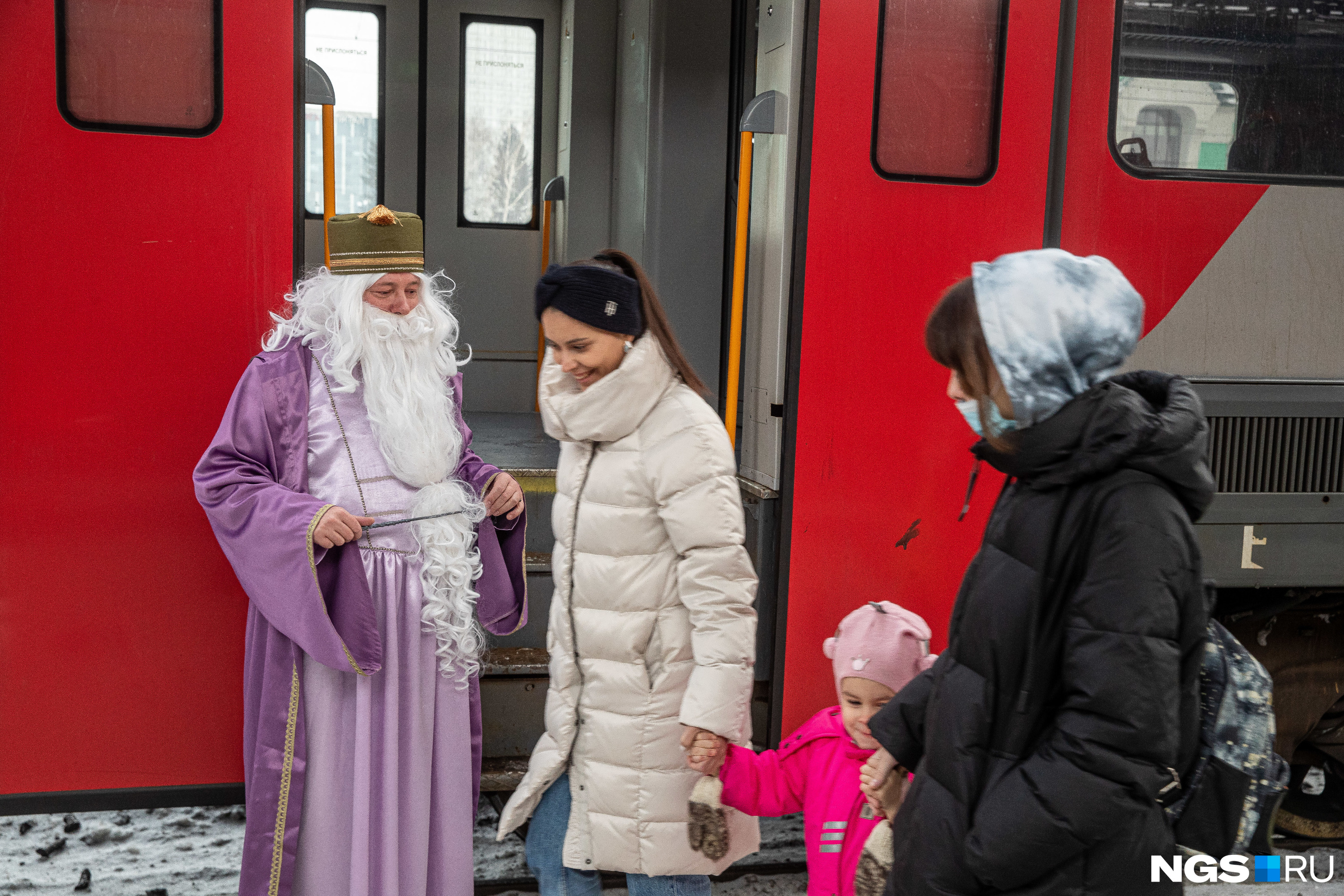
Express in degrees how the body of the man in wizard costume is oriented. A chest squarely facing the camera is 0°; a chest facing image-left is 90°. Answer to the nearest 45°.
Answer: approximately 315°

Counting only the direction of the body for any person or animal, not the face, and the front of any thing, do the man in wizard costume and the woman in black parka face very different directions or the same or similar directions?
very different directions

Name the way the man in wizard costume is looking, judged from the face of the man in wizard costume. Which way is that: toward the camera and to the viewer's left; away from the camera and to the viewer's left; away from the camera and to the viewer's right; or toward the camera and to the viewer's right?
toward the camera and to the viewer's right

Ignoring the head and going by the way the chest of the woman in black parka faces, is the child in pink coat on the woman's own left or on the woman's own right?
on the woman's own right

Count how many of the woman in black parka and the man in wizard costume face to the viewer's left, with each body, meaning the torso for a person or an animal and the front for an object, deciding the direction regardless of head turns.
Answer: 1

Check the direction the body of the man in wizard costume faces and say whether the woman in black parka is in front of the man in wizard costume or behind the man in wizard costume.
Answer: in front

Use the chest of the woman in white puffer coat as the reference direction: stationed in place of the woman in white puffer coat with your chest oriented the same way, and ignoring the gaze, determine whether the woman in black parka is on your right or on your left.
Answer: on your left

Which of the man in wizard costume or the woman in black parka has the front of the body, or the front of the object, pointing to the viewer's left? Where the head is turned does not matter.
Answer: the woman in black parka

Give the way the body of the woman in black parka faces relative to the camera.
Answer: to the viewer's left
